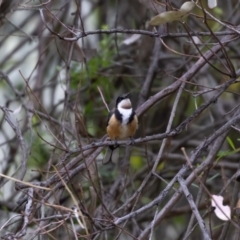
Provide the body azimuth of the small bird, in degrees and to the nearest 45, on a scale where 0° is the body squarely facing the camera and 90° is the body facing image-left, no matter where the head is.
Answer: approximately 0°
